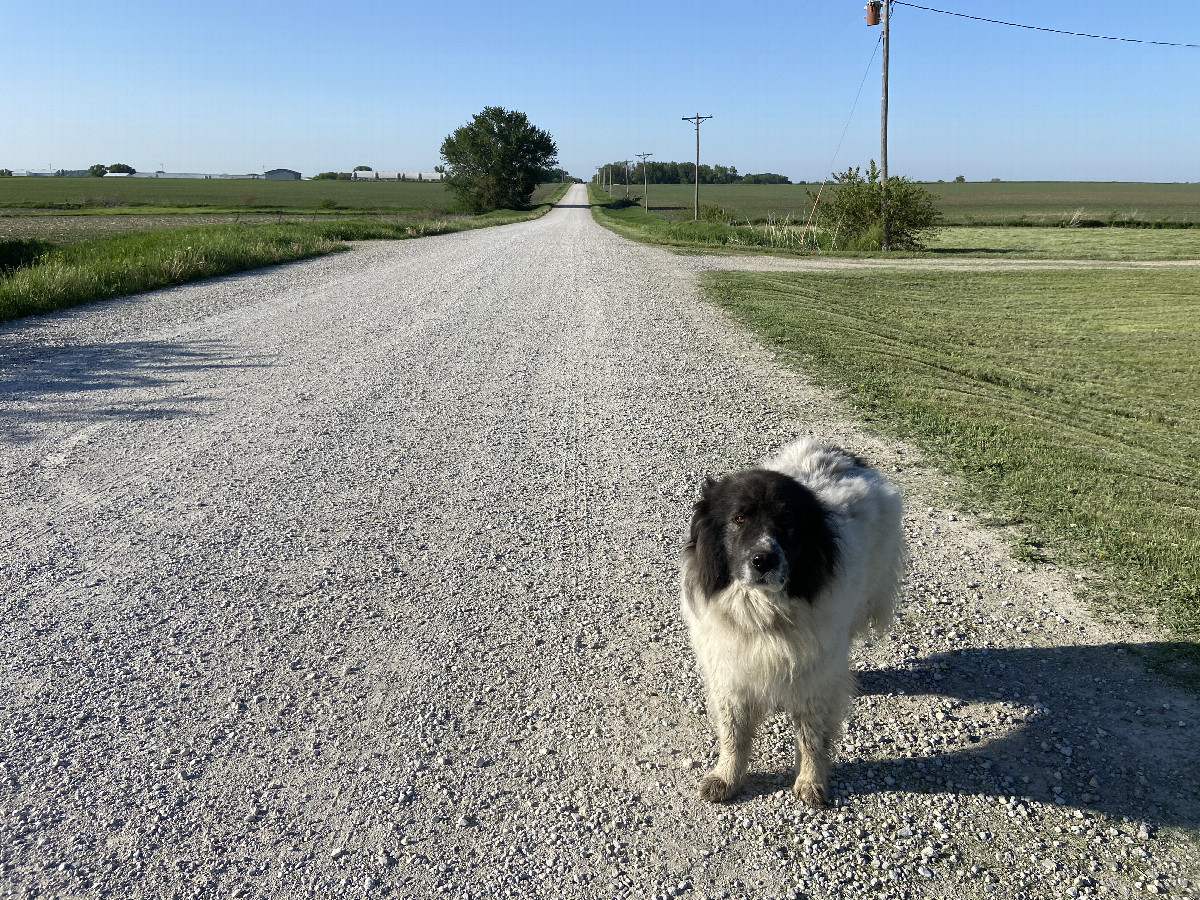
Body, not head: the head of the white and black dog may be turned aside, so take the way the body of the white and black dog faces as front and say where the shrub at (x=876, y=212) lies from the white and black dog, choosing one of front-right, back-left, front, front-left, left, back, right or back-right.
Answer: back-right

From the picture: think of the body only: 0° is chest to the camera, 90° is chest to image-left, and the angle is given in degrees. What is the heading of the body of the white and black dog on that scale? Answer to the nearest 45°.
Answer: approximately 45°

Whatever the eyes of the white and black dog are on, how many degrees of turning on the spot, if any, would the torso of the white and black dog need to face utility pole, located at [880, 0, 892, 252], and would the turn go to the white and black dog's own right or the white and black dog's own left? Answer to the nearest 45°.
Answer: approximately 135° to the white and black dog's own right
